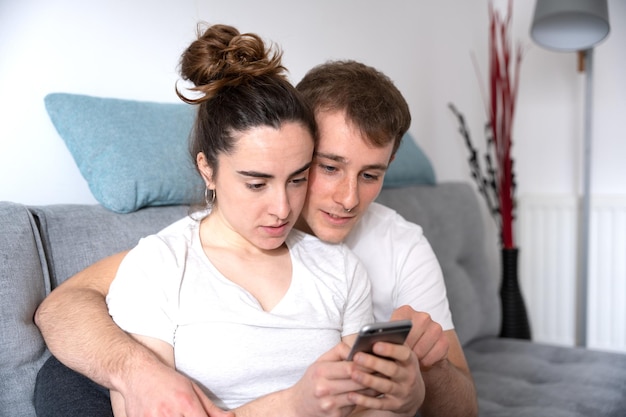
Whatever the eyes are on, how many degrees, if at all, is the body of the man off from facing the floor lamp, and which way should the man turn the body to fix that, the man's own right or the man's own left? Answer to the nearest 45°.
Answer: approximately 135° to the man's own left

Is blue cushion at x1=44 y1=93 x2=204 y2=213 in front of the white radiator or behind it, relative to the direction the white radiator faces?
in front

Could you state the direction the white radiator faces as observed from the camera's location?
facing the viewer

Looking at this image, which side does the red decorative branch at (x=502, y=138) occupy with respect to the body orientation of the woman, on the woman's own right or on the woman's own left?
on the woman's own left

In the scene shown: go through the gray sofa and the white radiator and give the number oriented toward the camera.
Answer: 2

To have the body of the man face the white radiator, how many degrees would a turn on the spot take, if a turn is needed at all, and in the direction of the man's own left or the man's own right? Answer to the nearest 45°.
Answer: approximately 135° to the man's own left

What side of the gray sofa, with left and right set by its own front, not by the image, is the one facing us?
front

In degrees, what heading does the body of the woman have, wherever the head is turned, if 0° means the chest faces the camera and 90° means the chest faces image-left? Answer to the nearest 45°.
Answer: approximately 315°

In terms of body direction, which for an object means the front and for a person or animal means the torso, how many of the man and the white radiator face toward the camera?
2

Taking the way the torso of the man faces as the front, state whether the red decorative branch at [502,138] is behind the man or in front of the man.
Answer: behind

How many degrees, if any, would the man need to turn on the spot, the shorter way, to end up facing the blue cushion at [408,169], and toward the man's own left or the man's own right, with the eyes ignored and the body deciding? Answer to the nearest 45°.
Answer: approximately 180°

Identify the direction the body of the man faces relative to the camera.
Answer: toward the camera
